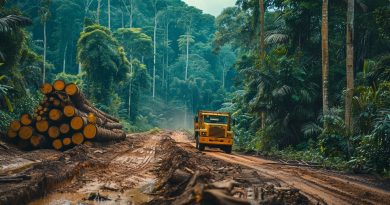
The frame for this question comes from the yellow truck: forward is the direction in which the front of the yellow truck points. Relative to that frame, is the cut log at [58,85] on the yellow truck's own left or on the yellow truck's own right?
on the yellow truck's own right

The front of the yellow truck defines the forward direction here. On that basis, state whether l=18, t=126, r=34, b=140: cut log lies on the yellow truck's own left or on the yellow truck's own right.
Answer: on the yellow truck's own right

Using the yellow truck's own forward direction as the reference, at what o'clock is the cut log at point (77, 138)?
The cut log is roughly at 2 o'clock from the yellow truck.

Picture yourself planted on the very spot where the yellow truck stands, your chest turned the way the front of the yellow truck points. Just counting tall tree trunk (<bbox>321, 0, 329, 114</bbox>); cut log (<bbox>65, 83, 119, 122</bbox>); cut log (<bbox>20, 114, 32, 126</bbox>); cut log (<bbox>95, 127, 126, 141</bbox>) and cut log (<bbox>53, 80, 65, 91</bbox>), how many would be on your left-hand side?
1

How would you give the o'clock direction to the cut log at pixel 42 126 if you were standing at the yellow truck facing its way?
The cut log is roughly at 2 o'clock from the yellow truck.

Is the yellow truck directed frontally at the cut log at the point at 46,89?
no

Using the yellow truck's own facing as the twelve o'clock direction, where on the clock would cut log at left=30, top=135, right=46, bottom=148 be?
The cut log is roughly at 2 o'clock from the yellow truck.

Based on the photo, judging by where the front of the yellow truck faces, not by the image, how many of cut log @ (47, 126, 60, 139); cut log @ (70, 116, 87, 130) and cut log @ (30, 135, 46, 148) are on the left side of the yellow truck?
0

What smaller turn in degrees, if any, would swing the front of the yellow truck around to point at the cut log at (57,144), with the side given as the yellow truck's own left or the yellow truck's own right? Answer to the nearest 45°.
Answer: approximately 45° to the yellow truck's own right

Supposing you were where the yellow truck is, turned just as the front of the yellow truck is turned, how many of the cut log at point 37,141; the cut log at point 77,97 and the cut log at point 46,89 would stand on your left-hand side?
0

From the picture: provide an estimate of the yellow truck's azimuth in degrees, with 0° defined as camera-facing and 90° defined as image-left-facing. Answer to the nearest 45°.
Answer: approximately 0°

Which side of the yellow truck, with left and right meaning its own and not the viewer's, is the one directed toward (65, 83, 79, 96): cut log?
right

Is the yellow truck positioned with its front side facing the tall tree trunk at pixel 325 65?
no

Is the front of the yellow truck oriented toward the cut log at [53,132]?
no

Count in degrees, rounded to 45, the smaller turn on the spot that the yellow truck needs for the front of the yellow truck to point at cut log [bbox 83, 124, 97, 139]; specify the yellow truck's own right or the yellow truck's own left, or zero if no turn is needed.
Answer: approximately 45° to the yellow truck's own right
